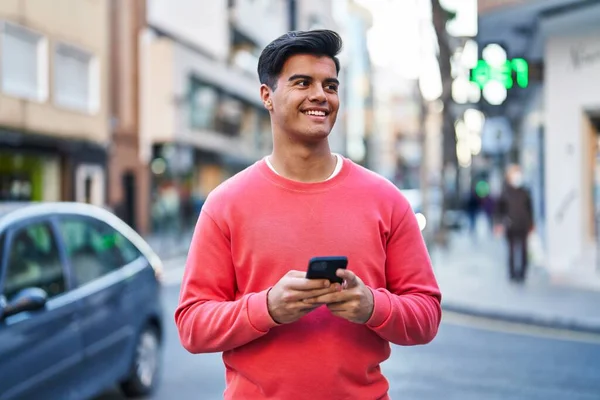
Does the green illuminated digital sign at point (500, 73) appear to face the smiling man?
yes

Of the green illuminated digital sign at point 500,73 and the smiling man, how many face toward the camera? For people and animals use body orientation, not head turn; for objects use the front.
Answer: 2
